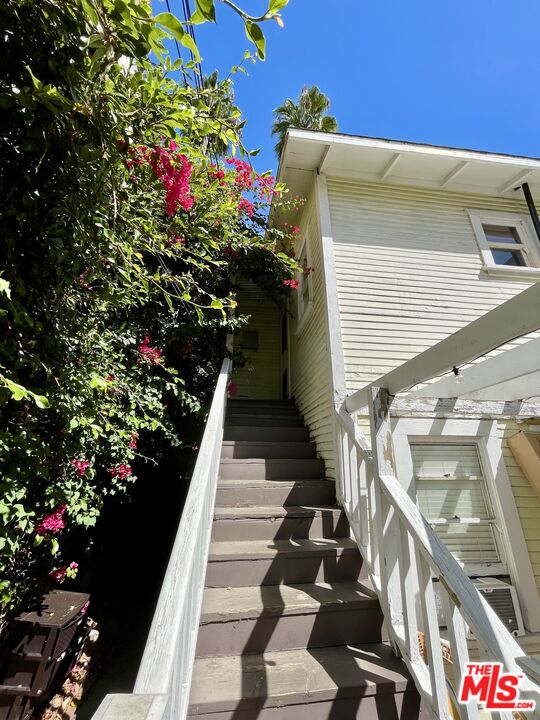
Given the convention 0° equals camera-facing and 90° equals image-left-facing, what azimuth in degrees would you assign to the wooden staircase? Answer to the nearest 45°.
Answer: approximately 0°
